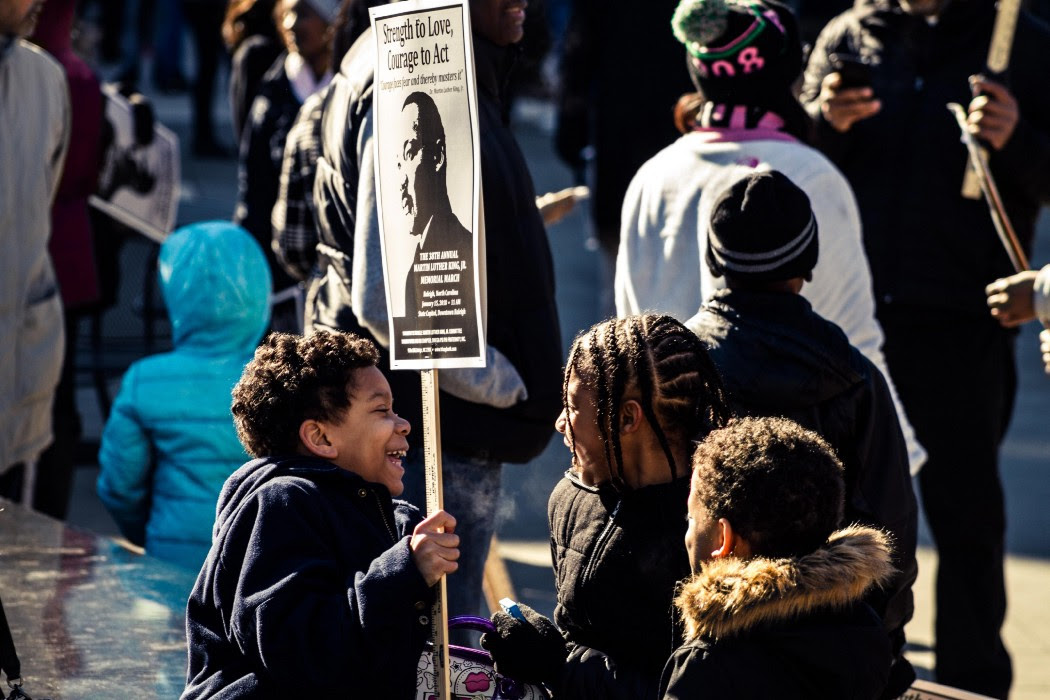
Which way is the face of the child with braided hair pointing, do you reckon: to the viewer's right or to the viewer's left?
to the viewer's left

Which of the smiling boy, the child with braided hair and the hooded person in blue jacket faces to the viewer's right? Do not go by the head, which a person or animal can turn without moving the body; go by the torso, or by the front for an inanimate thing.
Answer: the smiling boy

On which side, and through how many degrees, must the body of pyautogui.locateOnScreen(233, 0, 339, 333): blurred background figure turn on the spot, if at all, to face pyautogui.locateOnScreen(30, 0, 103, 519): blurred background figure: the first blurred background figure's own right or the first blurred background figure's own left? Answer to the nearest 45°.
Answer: approximately 135° to the first blurred background figure's own right

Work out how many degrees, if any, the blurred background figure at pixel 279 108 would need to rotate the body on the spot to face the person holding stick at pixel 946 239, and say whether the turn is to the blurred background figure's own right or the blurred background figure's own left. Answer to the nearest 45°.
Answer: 0° — they already face them

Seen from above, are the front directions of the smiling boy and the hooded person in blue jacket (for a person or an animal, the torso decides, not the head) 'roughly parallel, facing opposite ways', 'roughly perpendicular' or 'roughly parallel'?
roughly perpendicular

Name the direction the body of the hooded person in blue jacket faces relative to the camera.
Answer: away from the camera

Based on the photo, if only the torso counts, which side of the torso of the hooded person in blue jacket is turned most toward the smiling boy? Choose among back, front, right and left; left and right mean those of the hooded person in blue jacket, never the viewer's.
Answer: back

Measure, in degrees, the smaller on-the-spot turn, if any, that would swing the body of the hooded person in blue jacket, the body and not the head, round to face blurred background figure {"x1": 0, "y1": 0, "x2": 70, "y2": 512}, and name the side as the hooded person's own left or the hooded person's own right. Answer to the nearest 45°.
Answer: approximately 45° to the hooded person's own left

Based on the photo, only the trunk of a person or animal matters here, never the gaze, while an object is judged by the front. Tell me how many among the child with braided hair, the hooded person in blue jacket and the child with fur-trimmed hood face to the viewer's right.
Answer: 0

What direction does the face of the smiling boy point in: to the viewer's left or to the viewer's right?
to the viewer's right

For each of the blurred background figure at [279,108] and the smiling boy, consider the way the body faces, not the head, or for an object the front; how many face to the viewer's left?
0

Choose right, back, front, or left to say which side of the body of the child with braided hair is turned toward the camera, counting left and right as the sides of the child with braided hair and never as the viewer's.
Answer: left

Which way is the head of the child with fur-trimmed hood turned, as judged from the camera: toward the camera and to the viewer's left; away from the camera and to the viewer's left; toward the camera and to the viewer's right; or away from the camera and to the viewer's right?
away from the camera and to the viewer's left

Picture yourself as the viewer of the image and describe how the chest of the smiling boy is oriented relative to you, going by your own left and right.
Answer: facing to the right of the viewer

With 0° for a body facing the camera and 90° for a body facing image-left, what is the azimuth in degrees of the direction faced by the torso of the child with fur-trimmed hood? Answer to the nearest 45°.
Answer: approximately 135°
